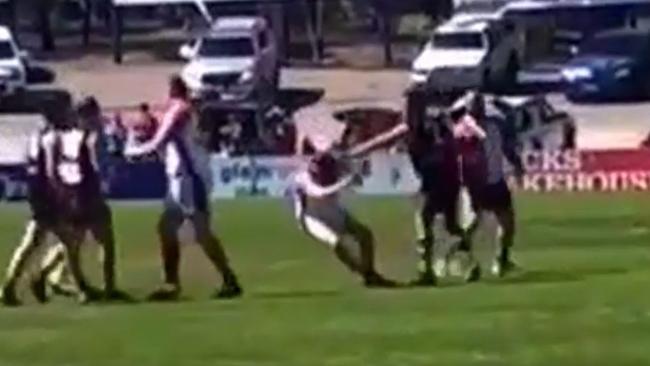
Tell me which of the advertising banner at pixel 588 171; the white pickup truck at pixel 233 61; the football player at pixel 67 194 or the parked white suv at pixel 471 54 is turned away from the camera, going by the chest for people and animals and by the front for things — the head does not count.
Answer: the football player

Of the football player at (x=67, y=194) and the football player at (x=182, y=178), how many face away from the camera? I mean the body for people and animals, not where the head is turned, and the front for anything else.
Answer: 1

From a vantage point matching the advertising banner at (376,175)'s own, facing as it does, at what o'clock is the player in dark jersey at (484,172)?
The player in dark jersey is roughly at 12 o'clock from the advertising banner.

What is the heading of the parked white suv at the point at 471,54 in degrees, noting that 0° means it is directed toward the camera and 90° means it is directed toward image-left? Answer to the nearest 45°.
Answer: approximately 45°

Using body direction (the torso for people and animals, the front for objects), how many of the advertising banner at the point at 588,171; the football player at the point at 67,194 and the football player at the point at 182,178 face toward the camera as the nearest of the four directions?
1

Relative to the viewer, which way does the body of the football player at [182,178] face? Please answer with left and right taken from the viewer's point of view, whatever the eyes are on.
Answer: facing to the left of the viewer

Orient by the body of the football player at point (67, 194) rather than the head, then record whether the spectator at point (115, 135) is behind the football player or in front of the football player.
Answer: in front

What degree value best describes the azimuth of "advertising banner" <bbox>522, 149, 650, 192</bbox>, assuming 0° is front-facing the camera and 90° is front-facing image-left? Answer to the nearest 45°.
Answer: approximately 0°

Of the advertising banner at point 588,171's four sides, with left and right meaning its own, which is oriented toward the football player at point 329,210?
front

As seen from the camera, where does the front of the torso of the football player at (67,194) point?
away from the camera

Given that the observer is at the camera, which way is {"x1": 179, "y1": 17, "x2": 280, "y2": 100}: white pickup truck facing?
facing the viewer and to the left of the viewer
